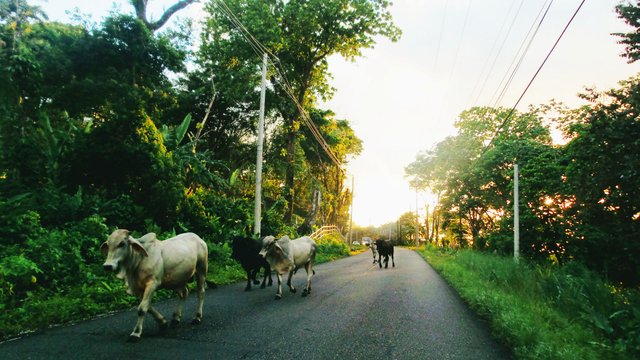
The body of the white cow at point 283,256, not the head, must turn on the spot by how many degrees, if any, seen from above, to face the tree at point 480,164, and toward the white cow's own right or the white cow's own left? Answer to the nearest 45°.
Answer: approximately 180°

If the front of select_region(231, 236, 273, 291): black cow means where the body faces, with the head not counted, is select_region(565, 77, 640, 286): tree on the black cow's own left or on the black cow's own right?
on the black cow's own left

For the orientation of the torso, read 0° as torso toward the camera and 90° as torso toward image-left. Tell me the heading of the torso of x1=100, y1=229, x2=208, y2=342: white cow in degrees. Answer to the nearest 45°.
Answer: approximately 45°

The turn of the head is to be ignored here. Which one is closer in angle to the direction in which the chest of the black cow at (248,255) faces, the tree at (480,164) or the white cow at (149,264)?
the white cow

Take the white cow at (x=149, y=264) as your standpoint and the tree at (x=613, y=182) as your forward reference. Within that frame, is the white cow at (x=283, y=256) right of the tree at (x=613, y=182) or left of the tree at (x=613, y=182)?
left

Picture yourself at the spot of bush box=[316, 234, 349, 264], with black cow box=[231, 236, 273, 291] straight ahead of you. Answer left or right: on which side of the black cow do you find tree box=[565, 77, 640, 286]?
left

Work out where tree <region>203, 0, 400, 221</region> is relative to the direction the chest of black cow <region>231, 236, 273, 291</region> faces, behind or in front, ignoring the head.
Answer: behind

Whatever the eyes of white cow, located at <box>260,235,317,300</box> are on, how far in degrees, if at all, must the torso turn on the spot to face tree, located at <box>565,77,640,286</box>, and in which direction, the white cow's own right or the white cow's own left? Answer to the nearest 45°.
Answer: approximately 135° to the white cow's own left

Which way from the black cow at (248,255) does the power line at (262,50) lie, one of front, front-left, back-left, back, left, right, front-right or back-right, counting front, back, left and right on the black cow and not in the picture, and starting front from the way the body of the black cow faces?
back-right

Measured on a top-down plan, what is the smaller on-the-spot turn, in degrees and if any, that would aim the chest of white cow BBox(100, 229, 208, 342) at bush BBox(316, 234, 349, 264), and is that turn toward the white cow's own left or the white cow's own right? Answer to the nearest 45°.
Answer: approximately 180°

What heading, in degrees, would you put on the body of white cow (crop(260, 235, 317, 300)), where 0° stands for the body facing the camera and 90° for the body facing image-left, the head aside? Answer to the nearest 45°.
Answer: approximately 45°
